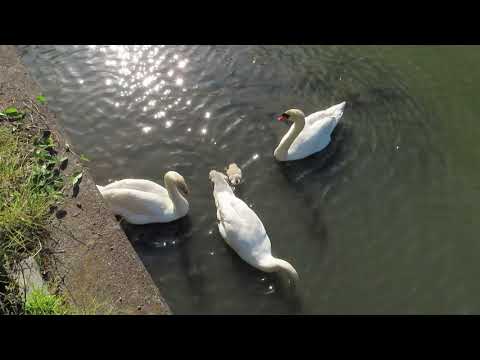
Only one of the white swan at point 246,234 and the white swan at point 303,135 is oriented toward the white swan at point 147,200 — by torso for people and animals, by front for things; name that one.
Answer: the white swan at point 303,135

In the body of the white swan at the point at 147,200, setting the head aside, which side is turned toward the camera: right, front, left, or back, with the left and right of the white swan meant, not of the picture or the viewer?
right

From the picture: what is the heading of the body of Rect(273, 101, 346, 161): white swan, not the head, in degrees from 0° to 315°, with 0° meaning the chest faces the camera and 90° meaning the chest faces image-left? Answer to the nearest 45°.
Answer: approximately 45°

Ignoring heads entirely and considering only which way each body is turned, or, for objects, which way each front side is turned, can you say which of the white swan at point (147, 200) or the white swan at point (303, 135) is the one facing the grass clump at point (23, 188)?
the white swan at point (303, 135)

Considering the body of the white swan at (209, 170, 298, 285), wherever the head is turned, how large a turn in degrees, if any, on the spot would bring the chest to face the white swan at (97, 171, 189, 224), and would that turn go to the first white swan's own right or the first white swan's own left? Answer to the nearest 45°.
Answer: approximately 135° to the first white swan's own right

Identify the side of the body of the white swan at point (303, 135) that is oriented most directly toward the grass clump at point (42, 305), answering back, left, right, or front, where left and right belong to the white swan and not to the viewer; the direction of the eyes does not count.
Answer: front

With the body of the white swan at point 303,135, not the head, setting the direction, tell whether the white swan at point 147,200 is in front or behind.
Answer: in front

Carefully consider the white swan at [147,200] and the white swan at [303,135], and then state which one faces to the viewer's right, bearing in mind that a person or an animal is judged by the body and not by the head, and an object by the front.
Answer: the white swan at [147,200]

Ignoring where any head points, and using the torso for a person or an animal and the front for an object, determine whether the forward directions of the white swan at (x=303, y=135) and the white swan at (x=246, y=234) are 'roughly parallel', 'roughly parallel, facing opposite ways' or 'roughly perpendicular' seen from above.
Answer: roughly perpendicular

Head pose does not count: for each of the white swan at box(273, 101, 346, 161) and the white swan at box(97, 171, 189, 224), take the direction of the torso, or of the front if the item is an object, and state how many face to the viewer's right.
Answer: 1
